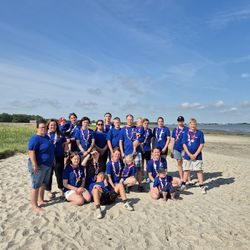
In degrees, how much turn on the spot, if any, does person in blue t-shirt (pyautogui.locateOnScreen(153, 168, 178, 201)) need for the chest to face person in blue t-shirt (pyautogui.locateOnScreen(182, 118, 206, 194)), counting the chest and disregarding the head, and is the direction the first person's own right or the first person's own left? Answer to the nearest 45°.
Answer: approximately 135° to the first person's own left

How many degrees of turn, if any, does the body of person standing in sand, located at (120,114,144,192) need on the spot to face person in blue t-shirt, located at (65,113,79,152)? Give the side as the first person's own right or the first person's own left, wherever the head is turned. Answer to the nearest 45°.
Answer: approximately 90° to the first person's own right

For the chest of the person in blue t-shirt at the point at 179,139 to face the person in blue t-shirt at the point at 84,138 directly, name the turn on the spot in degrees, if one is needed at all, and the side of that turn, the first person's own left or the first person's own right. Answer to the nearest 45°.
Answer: approximately 45° to the first person's own right

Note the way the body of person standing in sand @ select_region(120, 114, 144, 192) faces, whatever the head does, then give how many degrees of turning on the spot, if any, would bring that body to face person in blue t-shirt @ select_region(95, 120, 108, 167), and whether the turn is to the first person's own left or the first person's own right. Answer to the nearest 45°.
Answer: approximately 90° to the first person's own right

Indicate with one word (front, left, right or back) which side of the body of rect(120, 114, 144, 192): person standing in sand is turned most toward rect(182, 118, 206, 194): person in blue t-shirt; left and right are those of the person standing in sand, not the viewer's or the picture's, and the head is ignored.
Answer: left

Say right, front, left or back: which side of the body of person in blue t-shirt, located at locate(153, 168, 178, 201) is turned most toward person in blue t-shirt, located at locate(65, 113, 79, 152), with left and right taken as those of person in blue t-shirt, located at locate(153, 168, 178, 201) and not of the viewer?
right

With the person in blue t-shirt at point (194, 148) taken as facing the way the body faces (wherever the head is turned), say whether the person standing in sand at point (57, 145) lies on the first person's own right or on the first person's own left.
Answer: on the first person's own right

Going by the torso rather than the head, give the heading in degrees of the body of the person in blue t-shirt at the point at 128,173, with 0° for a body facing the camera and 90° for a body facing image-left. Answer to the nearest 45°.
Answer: approximately 45°
